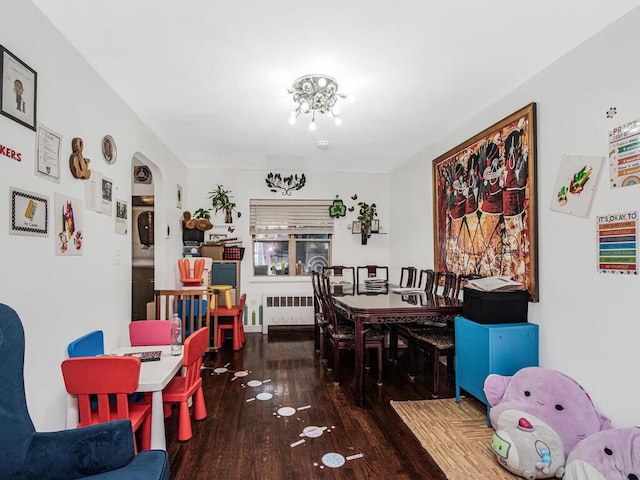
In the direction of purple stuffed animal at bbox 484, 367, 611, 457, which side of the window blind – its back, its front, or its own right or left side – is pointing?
front

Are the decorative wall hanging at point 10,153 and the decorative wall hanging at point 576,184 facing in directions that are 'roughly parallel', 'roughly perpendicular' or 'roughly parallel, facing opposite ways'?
roughly parallel, facing opposite ways

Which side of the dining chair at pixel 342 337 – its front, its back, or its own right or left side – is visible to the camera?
right

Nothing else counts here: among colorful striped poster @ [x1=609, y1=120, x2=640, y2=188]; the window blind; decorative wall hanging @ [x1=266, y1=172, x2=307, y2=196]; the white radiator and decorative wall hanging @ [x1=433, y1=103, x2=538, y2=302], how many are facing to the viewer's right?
0

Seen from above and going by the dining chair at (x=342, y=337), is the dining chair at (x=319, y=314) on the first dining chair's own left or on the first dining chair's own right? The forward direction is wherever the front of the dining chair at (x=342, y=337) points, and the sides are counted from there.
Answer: on the first dining chair's own left

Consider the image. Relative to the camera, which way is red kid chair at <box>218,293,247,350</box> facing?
to the viewer's left

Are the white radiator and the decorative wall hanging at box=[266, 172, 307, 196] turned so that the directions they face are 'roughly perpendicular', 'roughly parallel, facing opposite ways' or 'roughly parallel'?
roughly parallel

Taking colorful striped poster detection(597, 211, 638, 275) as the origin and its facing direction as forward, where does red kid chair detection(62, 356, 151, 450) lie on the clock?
The red kid chair is roughly at 12 o'clock from the colorful striped poster.

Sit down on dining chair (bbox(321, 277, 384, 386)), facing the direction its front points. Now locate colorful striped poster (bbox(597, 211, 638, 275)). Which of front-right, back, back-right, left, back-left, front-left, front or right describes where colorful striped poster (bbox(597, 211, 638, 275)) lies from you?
front-right

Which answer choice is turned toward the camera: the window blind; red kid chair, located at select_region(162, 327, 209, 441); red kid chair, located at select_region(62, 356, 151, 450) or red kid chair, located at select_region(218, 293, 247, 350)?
the window blind

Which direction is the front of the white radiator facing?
toward the camera

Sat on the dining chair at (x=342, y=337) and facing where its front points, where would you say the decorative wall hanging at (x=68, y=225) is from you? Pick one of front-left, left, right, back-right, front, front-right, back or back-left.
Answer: back-right

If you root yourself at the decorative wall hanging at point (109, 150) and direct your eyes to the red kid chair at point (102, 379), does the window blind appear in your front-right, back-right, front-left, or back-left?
back-left

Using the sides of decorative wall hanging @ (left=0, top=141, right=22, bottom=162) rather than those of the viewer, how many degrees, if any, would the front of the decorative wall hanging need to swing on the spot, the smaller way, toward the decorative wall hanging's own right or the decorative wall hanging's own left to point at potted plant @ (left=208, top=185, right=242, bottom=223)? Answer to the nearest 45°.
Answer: approximately 90° to the decorative wall hanging's own left

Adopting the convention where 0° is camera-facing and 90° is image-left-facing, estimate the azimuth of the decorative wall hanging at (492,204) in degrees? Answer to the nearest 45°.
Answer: approximately 45°
